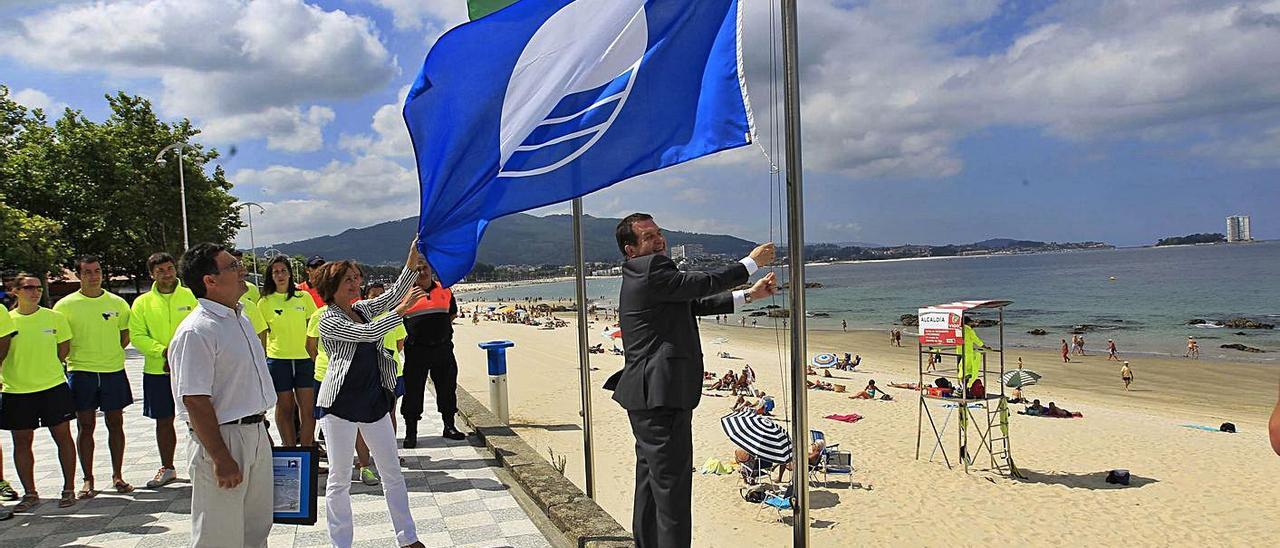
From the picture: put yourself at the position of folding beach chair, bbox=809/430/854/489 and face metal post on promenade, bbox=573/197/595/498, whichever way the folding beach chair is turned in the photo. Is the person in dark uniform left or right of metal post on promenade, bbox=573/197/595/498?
right

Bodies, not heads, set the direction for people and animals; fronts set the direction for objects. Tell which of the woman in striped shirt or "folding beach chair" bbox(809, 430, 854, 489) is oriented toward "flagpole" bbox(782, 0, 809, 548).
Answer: the woman in striped shirt

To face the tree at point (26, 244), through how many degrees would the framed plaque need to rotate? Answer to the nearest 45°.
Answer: approximately 180°

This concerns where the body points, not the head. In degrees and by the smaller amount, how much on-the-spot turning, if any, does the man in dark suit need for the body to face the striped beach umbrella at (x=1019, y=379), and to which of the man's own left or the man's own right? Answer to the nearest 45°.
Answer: approximately 45° to the man's own left

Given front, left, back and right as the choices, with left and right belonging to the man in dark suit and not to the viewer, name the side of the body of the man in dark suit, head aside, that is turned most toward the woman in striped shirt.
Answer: back

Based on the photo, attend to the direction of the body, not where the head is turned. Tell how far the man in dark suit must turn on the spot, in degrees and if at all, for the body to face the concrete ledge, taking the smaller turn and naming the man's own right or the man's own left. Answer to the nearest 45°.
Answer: approximately 135° to the man's own left

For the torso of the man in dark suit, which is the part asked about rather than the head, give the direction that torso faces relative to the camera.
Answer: to the viewer's right

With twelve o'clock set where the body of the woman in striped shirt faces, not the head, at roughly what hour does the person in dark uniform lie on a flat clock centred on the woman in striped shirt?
The person in dark uniform is roughly at 8 o'clock from the woman in striped shirt.
